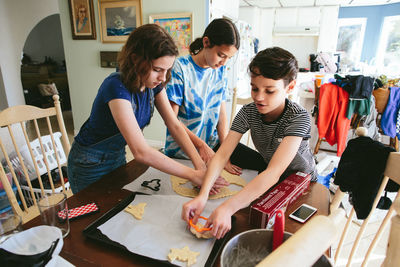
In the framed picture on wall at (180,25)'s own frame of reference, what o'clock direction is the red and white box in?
The red and white box is roughly at 12 o'clock from the framed picture on wall.

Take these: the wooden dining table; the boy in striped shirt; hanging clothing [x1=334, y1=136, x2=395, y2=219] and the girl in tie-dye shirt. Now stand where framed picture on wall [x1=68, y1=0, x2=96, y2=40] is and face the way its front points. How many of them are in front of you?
4

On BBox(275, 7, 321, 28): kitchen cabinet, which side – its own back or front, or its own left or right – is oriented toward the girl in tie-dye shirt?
front

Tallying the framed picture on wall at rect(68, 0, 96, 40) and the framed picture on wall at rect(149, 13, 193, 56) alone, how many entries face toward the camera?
2

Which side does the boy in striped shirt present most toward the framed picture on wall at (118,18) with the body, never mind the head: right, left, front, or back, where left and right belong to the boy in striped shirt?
right

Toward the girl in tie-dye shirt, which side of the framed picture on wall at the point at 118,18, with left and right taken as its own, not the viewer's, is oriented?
front

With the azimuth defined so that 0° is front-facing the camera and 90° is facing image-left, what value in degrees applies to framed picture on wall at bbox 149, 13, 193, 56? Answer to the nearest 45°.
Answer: approximately 0°

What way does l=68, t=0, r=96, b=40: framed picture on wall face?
toward the camera

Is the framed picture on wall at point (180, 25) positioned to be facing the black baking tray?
yes

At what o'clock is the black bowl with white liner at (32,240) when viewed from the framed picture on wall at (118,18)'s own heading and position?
The black bowl with white liner is roughly at 12 o'clock from the framed picture on wall.

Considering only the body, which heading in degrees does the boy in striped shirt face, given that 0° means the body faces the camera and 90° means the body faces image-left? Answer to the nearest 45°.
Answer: approximately 45°

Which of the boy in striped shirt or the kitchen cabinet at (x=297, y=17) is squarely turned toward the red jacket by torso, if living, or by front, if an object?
the kitchen cabinet

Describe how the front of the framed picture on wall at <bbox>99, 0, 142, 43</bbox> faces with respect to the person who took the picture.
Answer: facing the viewer
